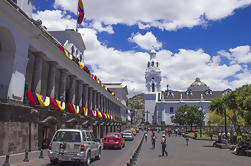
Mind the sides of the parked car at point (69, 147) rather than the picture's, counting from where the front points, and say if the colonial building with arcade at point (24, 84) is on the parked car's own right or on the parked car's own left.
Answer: on the parked car's own left

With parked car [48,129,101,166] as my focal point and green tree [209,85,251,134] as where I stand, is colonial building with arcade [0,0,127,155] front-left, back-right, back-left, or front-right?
front-right

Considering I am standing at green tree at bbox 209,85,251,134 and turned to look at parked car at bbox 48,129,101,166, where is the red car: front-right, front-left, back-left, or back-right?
front-right

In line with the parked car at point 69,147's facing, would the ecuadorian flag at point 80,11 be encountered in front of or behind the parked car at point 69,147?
in front

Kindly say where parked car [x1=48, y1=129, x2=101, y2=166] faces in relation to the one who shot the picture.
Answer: facing away from the viewer and to the right of the viewer
